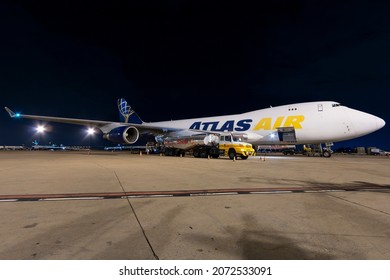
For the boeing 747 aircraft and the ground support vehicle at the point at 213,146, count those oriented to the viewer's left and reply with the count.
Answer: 0

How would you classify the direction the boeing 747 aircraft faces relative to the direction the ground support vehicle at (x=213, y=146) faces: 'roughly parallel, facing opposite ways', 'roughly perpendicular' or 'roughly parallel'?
roughly parallel

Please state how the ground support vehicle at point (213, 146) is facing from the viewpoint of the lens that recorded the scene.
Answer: facing the viewer and to the right of the viewer

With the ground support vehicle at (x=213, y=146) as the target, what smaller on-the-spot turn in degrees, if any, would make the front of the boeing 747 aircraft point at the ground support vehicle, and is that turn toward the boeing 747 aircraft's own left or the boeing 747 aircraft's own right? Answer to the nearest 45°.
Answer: approximately 135° to the boeing 747 aircraft's own right
